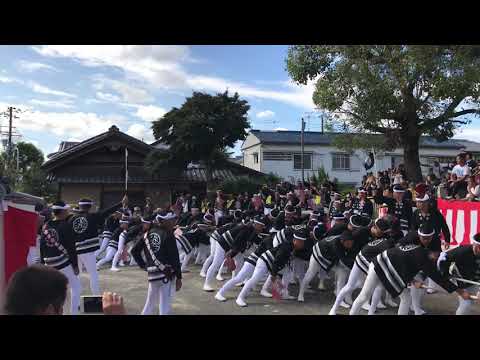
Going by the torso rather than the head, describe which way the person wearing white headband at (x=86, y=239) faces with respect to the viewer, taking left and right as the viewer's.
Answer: facing away from the viewer and to the right of the viewer

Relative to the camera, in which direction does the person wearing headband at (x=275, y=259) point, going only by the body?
to the viewer's right

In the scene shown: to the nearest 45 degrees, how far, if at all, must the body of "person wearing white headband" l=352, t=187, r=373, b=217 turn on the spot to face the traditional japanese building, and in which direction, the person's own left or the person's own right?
approximately 135° to the person's own right

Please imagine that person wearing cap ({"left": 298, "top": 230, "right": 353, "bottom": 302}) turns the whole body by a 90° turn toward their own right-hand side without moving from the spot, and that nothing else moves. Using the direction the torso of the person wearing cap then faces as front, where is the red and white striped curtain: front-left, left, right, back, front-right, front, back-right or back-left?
back-left

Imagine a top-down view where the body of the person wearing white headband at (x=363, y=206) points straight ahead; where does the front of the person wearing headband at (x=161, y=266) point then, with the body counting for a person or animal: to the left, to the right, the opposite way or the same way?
the opposite way

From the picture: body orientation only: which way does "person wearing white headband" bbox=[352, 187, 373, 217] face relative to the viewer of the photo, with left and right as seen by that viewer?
facing the viewer
